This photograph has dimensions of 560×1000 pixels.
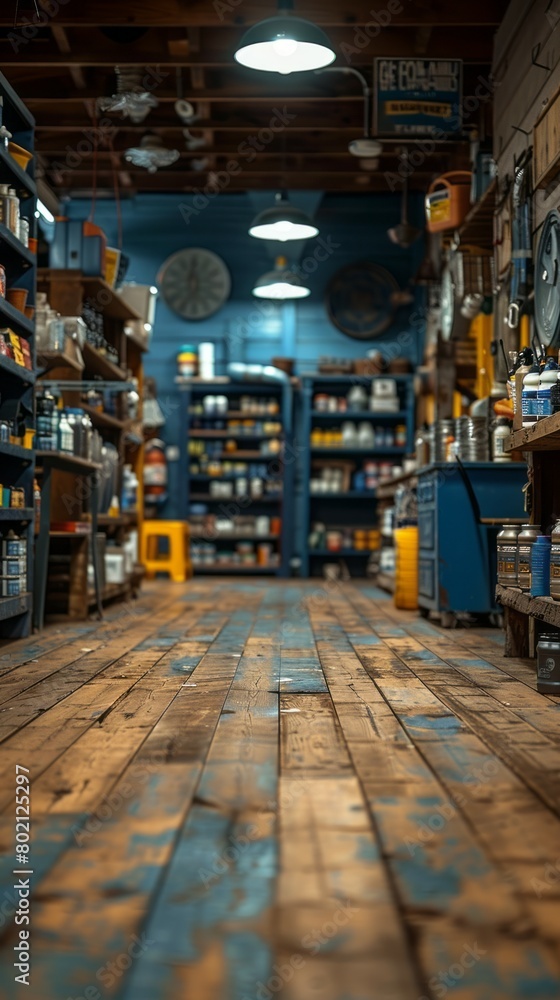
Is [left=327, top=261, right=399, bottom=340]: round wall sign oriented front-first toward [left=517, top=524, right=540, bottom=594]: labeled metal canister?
yes

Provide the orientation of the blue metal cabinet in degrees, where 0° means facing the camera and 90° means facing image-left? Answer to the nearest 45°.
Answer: approximately 90°

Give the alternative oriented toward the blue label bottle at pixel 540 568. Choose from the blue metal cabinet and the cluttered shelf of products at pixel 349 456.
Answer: the cluttered shelf of products

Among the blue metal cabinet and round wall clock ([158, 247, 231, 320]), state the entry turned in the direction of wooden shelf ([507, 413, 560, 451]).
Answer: the round wall clock

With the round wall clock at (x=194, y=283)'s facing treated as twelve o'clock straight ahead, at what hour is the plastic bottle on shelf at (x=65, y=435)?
The plastic bottle on shelf is roughly at 12 o'clock from the round wall clock.

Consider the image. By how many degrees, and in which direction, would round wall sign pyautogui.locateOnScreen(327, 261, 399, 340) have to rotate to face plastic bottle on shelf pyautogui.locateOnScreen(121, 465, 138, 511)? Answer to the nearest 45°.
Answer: approximately 45° to its right
